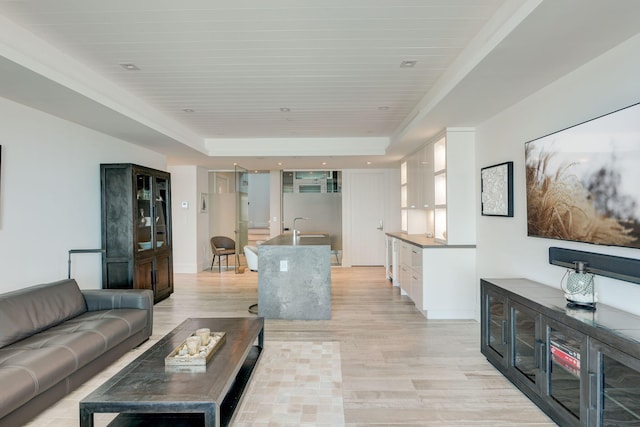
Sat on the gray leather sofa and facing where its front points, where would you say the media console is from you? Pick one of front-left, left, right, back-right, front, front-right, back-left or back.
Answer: front

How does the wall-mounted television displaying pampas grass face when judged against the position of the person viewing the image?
facing the viewer and to the left of the viewer

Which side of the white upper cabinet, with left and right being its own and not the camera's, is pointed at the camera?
left

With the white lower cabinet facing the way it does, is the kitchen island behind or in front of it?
in front

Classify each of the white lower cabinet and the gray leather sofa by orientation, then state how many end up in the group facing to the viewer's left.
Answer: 1

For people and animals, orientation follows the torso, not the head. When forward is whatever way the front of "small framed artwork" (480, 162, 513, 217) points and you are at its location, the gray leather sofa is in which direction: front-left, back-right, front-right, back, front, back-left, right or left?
front

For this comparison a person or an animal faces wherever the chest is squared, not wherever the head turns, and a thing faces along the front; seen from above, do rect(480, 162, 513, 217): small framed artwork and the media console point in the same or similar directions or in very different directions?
same or similar directions

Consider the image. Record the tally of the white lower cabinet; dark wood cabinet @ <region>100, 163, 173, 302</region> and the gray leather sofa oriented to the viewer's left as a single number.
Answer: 1

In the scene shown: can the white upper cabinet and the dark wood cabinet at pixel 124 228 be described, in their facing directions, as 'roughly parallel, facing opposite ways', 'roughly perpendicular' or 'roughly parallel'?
roughly parallel, facing opposite ways

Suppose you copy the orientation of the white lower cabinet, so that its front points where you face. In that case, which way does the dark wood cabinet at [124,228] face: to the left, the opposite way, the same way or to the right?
the opposite way

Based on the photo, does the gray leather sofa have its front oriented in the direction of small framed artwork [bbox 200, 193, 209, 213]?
no

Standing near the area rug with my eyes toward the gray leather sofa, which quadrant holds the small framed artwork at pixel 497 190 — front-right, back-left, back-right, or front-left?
back-right

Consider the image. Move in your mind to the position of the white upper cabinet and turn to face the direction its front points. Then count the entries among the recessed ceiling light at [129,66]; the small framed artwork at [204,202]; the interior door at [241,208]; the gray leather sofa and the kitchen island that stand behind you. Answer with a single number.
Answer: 0

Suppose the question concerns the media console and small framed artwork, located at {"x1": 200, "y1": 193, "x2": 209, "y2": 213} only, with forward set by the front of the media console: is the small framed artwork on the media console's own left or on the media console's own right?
on the media console's own right

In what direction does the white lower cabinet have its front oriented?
to the viewer's left

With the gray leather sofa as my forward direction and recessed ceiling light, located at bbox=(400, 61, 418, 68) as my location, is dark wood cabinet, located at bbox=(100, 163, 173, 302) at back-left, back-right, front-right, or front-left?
front-right

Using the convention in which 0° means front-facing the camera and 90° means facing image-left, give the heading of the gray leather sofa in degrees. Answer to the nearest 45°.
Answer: approximately 315°

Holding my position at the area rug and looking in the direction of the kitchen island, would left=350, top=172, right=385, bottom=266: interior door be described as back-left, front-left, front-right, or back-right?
front-right

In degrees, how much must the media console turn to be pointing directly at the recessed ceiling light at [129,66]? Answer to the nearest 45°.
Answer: approximately 45° to its right

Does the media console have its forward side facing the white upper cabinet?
no

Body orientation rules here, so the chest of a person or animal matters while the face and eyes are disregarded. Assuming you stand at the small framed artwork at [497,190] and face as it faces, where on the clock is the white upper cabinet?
The white upper cabinet is roughly at 3 o'clock from the small framed artwork.

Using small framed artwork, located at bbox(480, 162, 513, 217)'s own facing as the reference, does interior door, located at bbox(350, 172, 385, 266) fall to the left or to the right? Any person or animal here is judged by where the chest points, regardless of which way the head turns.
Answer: on its right

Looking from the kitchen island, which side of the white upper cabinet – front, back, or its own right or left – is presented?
front
